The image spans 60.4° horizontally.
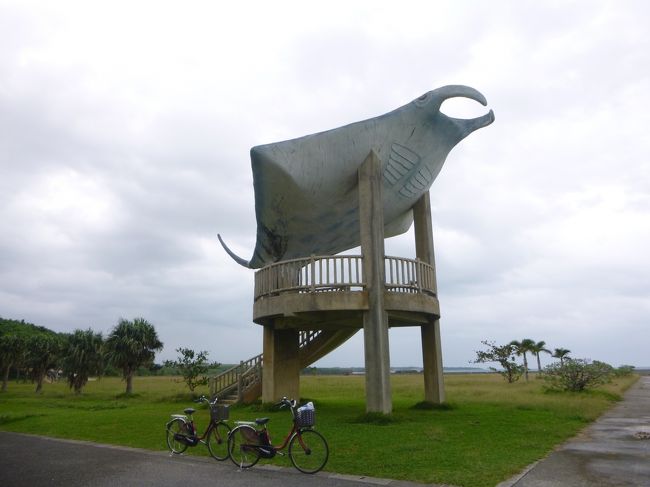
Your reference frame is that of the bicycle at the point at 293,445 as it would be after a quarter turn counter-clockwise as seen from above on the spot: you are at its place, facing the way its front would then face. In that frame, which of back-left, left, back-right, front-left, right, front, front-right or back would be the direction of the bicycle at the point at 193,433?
front-left

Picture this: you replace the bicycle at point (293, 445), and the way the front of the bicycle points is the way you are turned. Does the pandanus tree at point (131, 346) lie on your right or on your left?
on your left

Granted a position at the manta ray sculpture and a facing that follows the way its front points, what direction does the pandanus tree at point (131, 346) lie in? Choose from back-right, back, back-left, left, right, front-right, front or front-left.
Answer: back-left

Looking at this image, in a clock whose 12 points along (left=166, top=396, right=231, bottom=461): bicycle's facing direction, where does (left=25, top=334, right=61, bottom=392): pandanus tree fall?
The pandanus tree is roughly at 7 o'clock from the bicycle.

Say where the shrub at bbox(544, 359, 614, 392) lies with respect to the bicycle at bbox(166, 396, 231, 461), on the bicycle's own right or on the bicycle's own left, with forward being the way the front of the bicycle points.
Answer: on the bicycle's own left

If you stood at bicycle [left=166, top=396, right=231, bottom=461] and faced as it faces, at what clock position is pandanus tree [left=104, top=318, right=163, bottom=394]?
The pandanus tree is roughly at 7 o'clock from the bicycle.

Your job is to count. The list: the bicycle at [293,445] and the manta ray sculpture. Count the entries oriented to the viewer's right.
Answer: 2

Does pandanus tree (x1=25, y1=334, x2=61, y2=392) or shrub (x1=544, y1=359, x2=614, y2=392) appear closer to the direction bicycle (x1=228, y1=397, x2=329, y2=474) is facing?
the shrub

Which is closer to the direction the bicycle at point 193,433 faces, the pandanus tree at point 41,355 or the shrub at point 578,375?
the shrub

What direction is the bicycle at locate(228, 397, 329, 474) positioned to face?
to the viewer's right

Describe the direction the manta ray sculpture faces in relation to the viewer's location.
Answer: facing to the right of the viewer

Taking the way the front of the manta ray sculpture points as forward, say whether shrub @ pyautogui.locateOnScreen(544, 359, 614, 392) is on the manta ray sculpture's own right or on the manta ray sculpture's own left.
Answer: on the manta ray sculpture's own left
